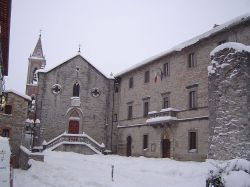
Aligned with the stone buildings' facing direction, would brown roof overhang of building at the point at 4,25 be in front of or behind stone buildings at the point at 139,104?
in front

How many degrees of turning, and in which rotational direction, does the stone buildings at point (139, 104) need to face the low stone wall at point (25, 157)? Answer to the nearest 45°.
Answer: approximately 45° to its right

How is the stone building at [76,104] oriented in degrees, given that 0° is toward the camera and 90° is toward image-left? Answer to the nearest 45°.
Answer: approximately 0°

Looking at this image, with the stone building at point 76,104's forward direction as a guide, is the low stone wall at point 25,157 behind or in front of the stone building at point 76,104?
in front

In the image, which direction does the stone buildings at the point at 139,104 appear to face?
toward the camera
